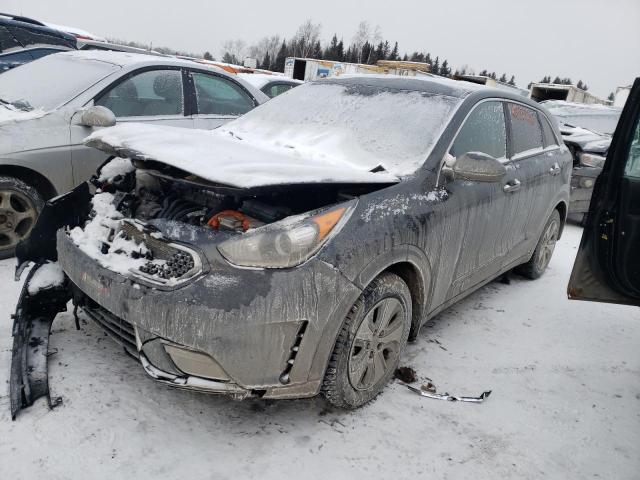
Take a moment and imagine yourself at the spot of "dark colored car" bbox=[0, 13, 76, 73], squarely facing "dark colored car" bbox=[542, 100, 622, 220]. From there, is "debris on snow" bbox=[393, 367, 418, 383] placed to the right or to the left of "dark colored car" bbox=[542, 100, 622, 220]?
right

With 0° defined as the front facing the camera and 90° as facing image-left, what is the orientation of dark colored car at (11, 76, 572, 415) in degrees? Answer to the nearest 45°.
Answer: approximately 45°

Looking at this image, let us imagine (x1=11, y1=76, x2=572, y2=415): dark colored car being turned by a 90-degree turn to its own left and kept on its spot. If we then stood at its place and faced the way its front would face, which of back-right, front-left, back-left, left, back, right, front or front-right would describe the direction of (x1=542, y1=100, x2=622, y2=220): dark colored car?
left
